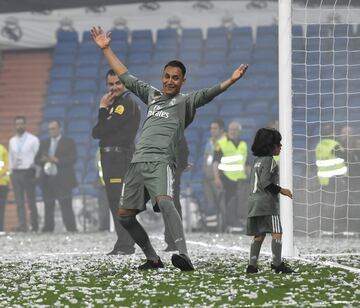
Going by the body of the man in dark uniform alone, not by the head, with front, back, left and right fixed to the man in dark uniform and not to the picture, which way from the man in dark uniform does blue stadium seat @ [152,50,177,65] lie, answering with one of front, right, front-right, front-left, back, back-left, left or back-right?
back-right

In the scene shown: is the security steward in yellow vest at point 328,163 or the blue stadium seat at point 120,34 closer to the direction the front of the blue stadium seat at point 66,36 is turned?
the security steward in yellow vest

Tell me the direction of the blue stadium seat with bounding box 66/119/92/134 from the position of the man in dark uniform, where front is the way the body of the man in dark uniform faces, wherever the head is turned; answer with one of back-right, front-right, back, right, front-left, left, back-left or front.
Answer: back-right

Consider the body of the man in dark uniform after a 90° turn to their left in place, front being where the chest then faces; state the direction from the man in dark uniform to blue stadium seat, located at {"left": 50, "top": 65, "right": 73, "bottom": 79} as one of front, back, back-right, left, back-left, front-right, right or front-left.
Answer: back-left

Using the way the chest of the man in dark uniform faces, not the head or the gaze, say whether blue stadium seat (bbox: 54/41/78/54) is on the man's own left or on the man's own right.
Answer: on the man's own right

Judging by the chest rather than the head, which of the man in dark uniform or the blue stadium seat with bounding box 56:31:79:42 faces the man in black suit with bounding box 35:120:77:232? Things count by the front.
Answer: the blue stadium seat

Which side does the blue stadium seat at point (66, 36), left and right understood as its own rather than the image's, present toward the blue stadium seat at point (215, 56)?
left

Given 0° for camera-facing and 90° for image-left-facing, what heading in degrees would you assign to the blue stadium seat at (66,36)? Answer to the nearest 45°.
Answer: approximately 0°
